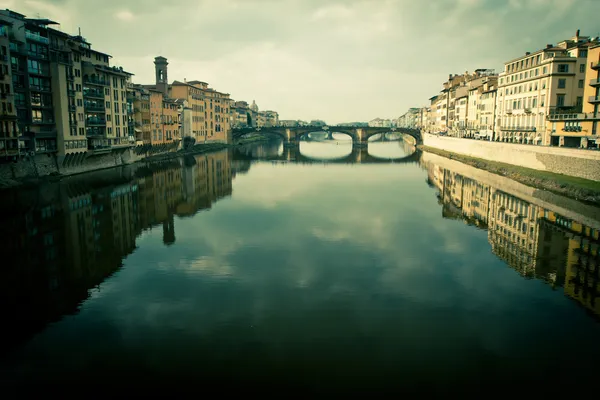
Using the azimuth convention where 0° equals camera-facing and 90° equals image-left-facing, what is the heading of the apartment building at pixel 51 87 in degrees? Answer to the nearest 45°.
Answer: approximately 315°

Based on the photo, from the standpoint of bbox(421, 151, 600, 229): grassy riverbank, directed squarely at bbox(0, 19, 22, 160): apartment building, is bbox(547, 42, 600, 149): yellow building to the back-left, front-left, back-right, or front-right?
back-right
